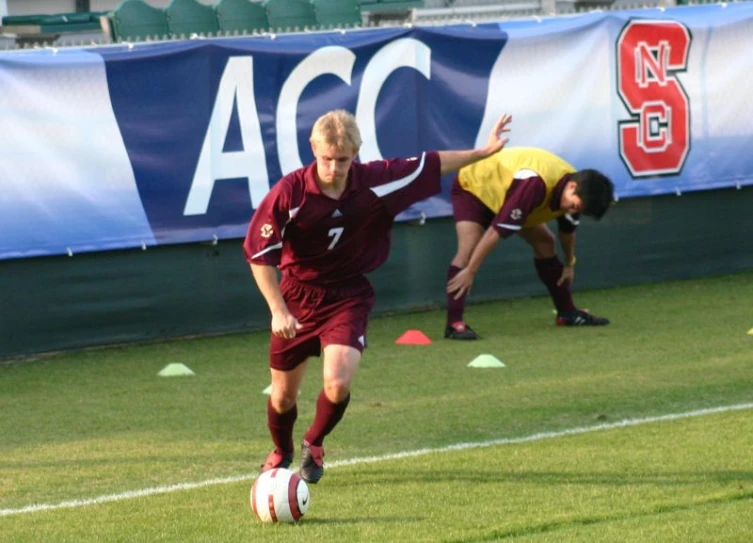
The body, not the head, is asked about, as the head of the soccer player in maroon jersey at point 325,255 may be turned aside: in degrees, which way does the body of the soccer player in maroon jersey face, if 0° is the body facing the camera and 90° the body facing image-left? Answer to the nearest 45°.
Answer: approximately 0°

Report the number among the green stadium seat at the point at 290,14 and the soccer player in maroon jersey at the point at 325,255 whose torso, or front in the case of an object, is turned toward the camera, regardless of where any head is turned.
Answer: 2

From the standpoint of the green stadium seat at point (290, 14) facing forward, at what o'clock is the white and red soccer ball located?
The white and red soccer ball is roughly at 12 o'clock from the green stadium seat.

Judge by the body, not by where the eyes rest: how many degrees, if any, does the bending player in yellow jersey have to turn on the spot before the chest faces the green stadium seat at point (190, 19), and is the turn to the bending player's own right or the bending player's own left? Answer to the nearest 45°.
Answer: approximately 180°

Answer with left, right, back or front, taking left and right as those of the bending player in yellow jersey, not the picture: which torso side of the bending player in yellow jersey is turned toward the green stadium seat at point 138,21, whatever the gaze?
back

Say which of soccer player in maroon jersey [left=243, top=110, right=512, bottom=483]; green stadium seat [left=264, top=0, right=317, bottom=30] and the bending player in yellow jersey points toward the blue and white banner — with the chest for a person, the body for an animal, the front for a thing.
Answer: the green stadium seat

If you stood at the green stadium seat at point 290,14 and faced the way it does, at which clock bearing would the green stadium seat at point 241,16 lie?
the green stadium seat at point 241,16 is roughly at 3 o'clock from the green stadium seat at point 290,14.

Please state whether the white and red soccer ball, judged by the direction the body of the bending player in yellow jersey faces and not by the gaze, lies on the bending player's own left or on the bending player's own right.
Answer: on the bending player's own right

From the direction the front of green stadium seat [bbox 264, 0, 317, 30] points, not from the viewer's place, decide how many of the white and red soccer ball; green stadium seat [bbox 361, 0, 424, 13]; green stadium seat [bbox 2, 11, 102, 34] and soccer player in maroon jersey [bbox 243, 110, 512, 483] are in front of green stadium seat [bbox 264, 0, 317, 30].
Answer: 2

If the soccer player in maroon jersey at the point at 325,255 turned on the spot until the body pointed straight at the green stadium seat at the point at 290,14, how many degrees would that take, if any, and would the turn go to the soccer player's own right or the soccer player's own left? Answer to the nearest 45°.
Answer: approximately 180°

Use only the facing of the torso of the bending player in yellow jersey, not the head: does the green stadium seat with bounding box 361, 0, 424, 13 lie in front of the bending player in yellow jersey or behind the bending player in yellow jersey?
behind

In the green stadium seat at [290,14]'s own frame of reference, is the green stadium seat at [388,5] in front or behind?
behind
